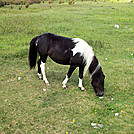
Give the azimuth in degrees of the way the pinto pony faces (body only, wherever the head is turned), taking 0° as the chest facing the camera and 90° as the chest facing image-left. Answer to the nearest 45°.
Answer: approximately 315°
